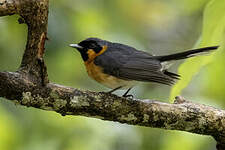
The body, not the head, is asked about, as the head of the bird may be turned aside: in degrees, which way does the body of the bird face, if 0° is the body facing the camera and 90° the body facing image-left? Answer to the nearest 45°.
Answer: approximately 90°
